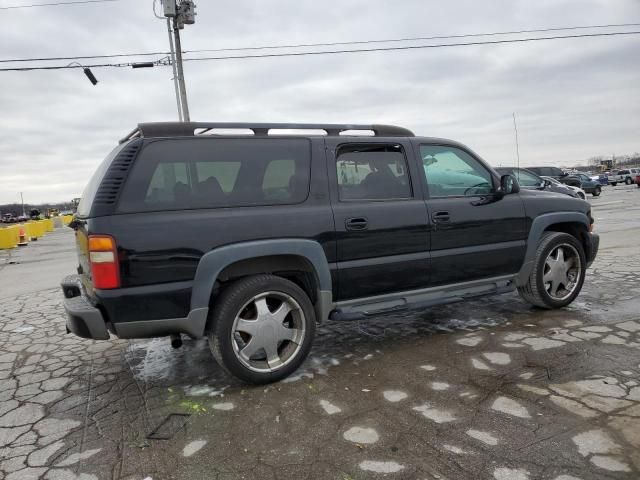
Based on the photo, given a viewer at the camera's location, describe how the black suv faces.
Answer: facing away from the viewer and to the right of the viewer
